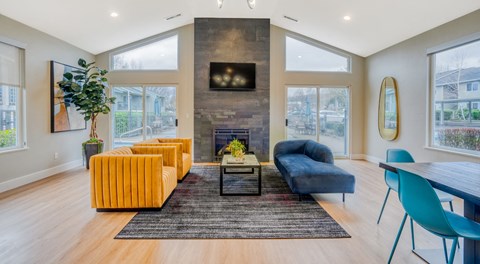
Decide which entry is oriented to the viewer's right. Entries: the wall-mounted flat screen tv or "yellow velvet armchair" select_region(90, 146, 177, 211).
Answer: the yellow velvet armchair

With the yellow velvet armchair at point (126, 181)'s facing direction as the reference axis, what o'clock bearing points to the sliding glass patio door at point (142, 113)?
The sliding glass patio door is roughly at 9 o'clock from the yellow velvet armchair.

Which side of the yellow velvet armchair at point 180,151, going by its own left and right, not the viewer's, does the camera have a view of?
right

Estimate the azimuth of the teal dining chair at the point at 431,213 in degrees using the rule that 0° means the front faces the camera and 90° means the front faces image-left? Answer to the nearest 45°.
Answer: approximately 225°

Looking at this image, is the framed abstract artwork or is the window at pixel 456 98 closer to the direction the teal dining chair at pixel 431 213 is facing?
the window

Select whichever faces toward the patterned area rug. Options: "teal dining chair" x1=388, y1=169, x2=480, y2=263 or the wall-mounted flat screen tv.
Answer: the wall-mounted flat screen tv

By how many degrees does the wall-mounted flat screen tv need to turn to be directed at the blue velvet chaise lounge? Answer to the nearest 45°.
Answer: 0° — it already faces it

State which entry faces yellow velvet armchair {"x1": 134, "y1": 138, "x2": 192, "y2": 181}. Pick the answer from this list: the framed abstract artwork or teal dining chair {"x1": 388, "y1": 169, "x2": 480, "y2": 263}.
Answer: the framed abstract artwork

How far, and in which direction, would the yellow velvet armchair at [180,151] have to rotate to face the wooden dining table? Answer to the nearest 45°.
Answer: approximately 45° to its right

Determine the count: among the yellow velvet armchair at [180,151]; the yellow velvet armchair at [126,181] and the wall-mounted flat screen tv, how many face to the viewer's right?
2

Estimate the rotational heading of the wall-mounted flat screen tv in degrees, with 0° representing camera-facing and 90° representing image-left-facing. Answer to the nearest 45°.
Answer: approximately 0°

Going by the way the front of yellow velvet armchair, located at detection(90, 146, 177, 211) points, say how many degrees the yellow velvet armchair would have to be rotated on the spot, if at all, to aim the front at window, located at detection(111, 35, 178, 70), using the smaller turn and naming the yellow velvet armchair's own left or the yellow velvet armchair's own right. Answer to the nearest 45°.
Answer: approximately 90° to the yellow velvet armchair's own left

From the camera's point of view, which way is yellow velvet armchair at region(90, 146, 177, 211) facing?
to the viewer's right
